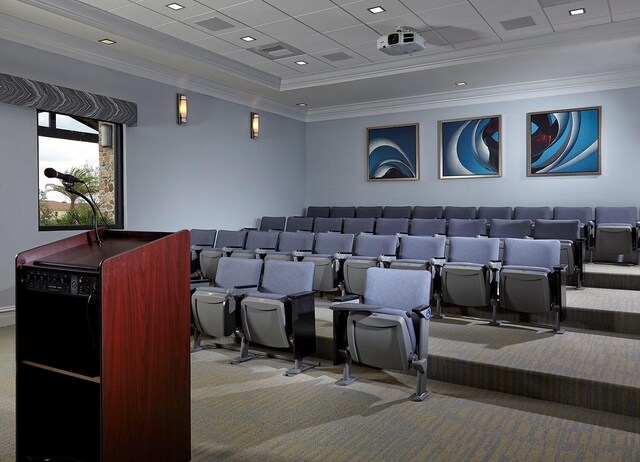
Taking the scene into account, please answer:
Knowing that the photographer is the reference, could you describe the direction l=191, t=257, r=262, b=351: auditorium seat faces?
facing the viewer and to the left of the viewer

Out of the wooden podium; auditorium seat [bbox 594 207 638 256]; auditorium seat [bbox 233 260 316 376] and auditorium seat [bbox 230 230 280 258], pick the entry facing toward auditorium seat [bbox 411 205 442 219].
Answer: the wooden podium

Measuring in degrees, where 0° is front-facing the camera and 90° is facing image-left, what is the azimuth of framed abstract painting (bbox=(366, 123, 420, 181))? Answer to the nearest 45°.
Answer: approximately 45°

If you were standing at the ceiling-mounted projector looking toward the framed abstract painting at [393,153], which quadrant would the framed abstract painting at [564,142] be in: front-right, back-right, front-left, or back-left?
front-right

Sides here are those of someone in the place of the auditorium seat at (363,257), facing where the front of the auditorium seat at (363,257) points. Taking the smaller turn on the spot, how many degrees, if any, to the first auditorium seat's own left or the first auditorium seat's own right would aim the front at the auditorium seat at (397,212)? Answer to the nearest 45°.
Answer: approximately 135° to the first auditorium seat's own right

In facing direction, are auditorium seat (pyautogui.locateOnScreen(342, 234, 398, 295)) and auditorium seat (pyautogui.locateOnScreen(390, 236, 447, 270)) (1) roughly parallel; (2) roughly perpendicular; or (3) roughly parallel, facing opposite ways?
roughly parallel

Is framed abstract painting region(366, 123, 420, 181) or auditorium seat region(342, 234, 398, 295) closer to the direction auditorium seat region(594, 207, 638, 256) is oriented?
the auditorium seat

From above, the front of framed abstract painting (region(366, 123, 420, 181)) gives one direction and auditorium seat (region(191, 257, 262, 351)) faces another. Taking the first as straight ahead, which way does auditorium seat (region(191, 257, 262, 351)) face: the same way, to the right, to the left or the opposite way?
the same way

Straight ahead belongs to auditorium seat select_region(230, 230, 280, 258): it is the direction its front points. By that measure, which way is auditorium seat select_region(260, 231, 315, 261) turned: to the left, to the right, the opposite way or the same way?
the same way

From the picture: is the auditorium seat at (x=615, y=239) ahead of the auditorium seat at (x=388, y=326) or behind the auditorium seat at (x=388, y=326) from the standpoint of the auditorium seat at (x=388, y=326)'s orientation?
behind

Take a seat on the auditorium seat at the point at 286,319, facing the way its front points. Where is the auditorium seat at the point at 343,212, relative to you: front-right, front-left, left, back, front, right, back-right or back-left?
back-right

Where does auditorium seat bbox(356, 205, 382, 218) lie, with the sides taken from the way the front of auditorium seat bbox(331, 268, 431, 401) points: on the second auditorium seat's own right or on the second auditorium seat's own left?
on the second auditorium seat's own right

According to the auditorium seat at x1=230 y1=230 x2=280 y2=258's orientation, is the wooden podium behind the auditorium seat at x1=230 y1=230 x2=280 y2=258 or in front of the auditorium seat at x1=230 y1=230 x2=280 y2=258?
in front

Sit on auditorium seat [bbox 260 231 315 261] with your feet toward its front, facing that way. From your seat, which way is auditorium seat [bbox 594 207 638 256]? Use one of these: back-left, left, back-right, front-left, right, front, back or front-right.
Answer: back-left

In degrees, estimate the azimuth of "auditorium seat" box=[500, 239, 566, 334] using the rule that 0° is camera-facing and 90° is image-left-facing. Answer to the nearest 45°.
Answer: approximately 45°

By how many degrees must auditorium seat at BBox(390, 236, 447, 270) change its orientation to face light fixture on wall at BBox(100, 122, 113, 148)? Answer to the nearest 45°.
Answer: approximately 45° to its right

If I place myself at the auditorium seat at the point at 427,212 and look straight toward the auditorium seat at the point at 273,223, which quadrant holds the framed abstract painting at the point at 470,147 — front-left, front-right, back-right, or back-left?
back-right

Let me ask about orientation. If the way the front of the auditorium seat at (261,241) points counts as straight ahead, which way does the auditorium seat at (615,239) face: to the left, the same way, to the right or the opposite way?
the same way

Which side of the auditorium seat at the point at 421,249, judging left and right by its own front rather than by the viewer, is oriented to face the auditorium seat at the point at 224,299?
front

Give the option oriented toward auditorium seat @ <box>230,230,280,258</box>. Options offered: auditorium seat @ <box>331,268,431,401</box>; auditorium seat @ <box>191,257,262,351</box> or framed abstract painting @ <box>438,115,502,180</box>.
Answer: the framed abstract painting

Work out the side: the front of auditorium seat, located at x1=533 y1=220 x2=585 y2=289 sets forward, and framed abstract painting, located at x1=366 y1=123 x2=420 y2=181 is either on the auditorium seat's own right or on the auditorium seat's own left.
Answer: on the auditorium seat's own right
